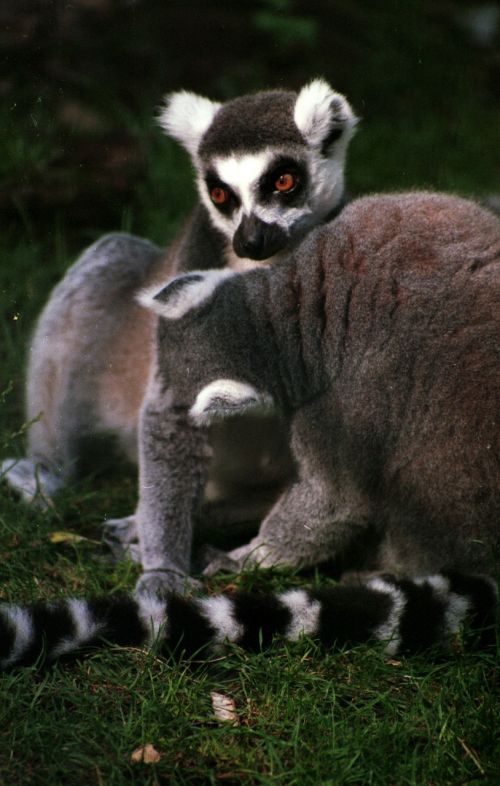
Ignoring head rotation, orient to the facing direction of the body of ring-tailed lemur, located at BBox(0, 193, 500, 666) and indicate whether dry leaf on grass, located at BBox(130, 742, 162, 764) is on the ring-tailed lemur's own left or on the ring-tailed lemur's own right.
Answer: on the ring-tailed lemur's own left

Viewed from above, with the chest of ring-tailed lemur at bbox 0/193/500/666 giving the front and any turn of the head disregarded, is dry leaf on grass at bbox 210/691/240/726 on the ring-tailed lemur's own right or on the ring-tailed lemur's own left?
on the ring-tailed lemur's own left

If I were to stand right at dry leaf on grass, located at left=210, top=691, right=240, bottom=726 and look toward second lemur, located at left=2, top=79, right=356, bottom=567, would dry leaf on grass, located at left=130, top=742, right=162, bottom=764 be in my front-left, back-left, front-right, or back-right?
back-left

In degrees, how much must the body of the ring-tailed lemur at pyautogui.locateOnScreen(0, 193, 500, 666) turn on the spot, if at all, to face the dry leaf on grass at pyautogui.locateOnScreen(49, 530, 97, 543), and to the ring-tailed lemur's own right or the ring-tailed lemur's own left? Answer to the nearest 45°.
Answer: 0° — it already faces it

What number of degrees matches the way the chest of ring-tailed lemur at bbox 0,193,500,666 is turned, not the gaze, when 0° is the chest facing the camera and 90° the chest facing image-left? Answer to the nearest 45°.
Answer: approximately 90°
